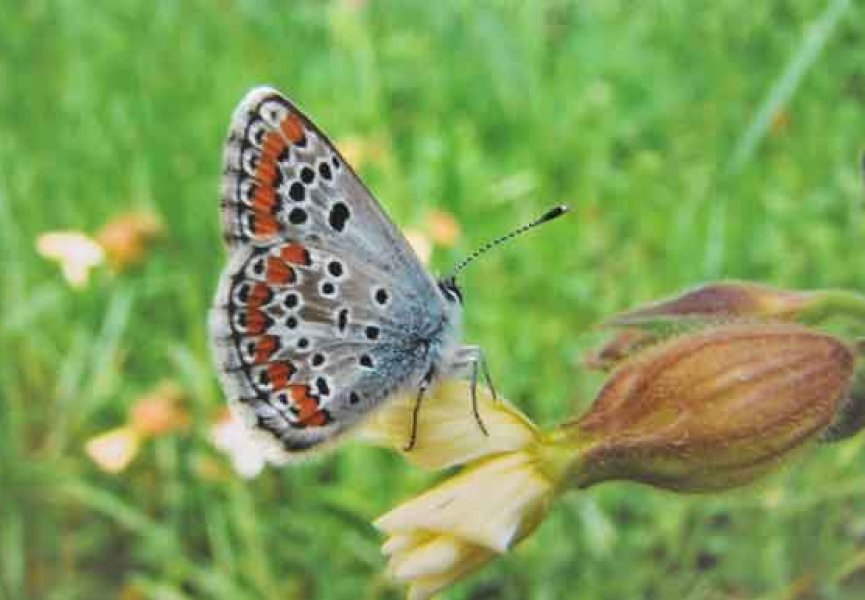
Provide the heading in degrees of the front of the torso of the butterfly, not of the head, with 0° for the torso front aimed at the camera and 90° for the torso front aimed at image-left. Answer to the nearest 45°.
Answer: approximately 270°

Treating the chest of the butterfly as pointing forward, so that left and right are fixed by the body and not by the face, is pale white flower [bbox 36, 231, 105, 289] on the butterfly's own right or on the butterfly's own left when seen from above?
on the butterfly's own left

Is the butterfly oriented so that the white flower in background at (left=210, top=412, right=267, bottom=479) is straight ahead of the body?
no

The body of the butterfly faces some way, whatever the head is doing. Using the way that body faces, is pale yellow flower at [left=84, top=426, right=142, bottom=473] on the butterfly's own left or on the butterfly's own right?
on the butterfly's own left

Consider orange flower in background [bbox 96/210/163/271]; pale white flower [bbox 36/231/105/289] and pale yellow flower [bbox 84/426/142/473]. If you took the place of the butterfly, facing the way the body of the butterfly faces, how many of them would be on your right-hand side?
0

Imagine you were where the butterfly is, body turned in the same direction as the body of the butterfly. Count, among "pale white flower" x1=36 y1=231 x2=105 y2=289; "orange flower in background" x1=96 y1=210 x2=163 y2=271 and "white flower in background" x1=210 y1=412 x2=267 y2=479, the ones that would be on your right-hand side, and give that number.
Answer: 0
